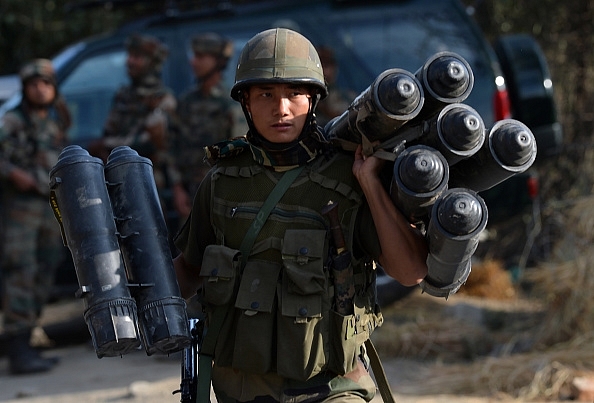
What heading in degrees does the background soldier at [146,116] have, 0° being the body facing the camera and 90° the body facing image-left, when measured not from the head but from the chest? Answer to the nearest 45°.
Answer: approximately 45°

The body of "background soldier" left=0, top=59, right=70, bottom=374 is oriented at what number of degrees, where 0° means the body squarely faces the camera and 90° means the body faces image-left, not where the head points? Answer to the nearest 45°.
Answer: approximately 315°

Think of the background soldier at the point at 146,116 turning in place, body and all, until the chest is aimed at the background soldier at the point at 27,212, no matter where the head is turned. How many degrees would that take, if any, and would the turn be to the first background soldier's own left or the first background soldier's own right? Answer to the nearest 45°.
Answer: approximately 45° to the first background soldier's own right

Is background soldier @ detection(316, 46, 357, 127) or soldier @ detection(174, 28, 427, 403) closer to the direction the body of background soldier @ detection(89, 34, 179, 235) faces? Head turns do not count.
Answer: the soldier
